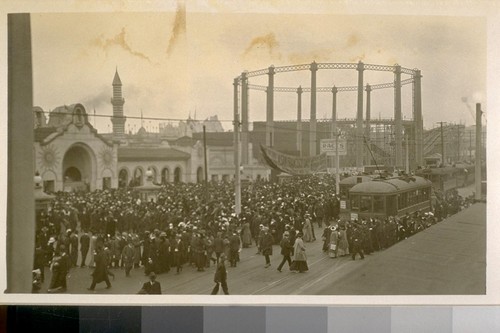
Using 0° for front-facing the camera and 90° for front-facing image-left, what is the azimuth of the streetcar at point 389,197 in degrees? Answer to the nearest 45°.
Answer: approximately 45°

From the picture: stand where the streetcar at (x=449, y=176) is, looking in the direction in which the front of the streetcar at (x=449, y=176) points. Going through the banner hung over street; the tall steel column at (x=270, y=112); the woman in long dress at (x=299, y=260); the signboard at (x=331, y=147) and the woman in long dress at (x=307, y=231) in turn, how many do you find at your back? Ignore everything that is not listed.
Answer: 0

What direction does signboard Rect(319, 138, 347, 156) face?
toward the camera

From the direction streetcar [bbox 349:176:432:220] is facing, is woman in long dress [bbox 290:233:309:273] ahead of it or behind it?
ahead

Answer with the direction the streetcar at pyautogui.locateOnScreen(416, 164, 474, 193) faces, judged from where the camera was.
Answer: facing the viewer and to the left of the viewer
